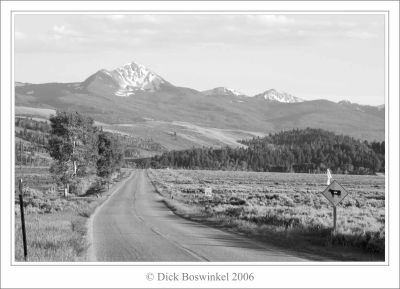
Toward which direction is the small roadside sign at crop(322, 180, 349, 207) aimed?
toward the camera
